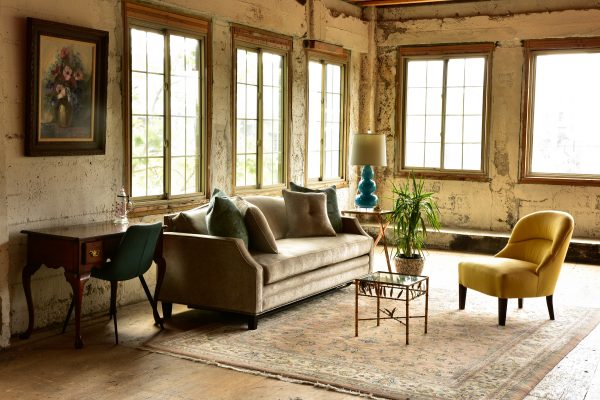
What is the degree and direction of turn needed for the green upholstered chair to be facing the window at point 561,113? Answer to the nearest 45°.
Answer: approximately 90° to its right

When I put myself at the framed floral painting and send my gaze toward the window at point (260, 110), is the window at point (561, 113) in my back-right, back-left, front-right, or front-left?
front-right

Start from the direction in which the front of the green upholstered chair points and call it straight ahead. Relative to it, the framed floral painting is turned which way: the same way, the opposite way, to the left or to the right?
the opposite way

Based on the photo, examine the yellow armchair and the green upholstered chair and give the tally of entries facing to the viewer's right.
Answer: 0

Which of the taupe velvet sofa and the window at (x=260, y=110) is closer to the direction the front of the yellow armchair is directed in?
the taupe velvet sofa

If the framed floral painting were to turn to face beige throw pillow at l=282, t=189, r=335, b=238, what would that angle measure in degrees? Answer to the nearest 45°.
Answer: approximately 45° to its left

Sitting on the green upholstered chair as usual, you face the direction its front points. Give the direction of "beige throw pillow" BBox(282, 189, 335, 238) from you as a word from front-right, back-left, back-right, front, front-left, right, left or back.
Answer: right

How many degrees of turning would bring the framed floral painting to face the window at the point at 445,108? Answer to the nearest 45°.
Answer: approximately 90° to its left

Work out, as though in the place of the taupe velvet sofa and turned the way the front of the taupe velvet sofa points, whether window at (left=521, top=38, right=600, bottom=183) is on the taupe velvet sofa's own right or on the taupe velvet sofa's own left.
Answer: on the taupe velvet sofa's own left

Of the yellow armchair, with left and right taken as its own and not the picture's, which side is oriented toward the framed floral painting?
front

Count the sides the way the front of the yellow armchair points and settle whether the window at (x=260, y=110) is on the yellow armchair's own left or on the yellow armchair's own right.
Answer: on the yellow armchair's own right

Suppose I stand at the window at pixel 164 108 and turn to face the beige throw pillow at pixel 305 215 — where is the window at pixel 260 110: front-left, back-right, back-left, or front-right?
front-left

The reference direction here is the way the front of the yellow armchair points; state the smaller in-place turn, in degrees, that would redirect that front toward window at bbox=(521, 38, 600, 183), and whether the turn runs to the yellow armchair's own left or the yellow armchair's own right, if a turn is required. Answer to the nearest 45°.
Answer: approximately 135° to the yellow armchair's own right

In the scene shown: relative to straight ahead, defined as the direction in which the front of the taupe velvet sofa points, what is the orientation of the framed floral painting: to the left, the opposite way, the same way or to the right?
the same way

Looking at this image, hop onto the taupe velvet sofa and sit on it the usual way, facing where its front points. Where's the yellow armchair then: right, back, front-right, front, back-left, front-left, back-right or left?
front-left

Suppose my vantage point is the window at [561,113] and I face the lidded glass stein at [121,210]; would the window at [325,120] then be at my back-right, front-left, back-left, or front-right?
front-right

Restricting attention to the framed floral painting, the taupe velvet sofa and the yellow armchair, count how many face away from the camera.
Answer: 0

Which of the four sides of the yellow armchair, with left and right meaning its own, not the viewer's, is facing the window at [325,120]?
right

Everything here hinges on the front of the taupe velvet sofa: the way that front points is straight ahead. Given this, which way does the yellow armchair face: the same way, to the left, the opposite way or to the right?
to the right
